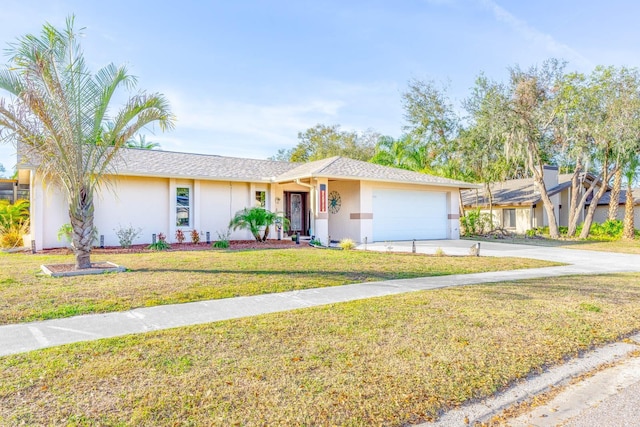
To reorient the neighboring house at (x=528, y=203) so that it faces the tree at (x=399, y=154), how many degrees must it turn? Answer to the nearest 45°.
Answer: approximately 135° to its right

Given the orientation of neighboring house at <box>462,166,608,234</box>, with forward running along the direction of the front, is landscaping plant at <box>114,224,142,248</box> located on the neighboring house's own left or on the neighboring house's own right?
on the neighboring house's own right

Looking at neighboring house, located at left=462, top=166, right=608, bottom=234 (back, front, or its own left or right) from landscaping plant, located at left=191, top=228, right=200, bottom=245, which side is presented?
right

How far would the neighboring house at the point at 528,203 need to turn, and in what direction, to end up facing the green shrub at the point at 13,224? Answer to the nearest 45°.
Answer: approximately 90° to its right

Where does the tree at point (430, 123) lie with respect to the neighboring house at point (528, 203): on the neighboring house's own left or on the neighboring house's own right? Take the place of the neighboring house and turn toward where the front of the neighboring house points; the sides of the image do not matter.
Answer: on the neighboring house's own right

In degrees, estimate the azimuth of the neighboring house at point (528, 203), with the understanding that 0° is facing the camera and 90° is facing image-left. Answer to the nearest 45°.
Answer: approximately 315°

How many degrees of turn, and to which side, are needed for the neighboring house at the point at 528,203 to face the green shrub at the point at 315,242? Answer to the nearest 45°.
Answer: approximately 45° to its right

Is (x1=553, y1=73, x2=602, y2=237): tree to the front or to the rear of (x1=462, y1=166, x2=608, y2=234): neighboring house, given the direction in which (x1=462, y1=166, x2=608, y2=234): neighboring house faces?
to the front

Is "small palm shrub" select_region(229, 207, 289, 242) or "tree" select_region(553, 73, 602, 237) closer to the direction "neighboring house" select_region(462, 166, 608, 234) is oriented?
the tree

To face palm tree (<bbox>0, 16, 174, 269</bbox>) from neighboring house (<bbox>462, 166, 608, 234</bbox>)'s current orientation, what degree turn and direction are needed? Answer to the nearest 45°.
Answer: approximately 45° to its right
